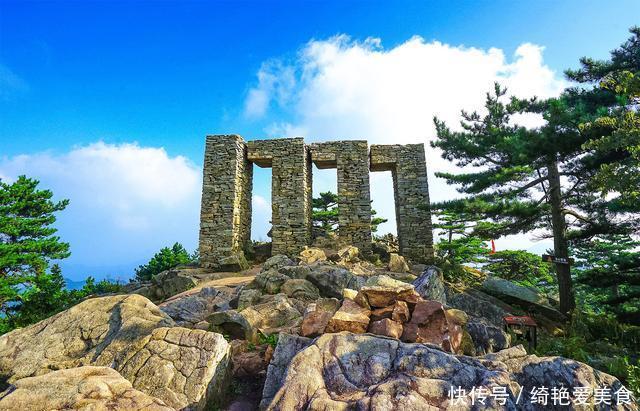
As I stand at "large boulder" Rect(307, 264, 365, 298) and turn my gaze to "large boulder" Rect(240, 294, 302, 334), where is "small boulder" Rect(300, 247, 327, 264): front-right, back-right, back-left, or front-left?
back-right

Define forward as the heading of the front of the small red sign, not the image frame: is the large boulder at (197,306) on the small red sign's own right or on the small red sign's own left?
on the small red sign's own right

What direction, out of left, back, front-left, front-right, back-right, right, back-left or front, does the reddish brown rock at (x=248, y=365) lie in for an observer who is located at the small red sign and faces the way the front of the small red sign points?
front-right

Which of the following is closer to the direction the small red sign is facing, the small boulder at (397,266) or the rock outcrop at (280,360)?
the rock outcrop

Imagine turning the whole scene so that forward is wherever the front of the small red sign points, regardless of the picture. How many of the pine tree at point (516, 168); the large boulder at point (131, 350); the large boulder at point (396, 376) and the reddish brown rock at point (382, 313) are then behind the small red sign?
1

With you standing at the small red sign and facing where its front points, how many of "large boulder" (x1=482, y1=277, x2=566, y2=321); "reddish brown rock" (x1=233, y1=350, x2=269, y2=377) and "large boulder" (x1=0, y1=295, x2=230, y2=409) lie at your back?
1

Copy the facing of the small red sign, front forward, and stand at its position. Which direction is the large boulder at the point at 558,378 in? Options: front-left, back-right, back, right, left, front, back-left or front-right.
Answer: front

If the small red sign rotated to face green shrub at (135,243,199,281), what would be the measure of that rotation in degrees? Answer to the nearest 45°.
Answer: approximately 90° to its right

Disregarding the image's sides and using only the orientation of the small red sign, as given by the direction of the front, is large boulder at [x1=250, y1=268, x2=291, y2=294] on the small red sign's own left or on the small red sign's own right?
on the small red sign's own right

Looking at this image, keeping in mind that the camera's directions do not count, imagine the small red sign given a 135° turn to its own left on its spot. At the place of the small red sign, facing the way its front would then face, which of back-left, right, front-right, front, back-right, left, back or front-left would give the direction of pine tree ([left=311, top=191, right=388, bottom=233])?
left

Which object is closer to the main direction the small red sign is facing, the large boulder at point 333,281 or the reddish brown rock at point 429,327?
the reddish brown rock

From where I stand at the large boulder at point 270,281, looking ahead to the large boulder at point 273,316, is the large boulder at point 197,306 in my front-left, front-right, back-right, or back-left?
front-right

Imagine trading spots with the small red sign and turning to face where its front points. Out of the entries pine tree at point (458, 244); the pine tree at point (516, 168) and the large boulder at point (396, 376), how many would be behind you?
2

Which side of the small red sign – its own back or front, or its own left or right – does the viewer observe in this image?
front

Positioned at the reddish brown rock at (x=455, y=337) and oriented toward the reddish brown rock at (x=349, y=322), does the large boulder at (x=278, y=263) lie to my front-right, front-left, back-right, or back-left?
front-right

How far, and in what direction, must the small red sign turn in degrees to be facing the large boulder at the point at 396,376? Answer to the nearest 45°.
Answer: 0° — it already faces it

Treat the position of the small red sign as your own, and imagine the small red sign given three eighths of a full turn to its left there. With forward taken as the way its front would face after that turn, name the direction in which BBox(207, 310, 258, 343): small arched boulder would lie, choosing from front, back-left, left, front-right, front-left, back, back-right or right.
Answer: back
